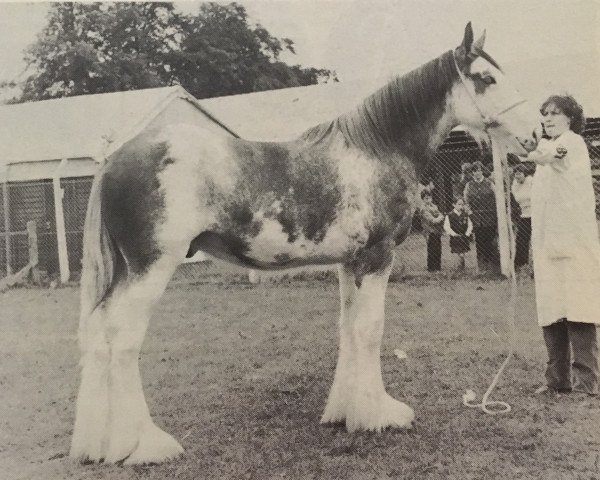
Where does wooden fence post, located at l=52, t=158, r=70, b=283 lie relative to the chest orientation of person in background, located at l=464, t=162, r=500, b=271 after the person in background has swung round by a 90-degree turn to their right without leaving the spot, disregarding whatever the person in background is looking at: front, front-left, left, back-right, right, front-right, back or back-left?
front-left

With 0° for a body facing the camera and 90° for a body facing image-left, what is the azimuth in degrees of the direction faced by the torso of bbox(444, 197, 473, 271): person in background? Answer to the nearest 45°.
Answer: approximately 0°

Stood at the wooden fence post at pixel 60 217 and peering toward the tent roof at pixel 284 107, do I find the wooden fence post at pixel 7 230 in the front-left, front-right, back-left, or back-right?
back-left

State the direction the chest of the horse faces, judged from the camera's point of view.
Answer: to the viewer's right

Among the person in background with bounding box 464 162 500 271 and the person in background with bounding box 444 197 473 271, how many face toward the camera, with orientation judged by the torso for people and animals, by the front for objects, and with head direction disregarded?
2

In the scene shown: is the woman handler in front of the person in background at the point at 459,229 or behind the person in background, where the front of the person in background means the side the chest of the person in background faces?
in front

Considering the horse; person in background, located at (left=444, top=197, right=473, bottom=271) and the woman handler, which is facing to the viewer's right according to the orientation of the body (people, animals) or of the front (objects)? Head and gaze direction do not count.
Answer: the horse
